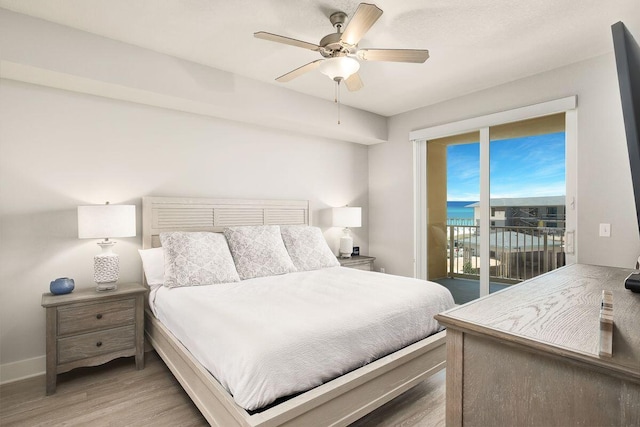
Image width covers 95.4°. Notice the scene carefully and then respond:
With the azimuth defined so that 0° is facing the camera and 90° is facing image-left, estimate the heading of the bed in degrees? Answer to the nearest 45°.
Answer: approximately 315°

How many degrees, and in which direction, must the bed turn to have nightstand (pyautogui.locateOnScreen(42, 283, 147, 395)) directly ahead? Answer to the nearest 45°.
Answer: approximately 180°

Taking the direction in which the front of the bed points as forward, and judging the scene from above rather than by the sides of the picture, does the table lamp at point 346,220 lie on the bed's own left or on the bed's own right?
on the bed's own left

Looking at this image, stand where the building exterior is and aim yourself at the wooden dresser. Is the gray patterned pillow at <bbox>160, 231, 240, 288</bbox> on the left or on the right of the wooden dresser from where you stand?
right

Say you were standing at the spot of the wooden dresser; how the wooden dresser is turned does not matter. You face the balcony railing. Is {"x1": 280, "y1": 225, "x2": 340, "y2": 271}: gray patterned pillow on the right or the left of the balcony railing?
left

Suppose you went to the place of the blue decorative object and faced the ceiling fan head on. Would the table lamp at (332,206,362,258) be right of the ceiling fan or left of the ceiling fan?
left

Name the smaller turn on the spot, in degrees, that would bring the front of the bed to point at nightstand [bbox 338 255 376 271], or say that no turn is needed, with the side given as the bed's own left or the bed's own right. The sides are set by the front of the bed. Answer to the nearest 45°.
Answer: approximately 135° to the bed's own left
